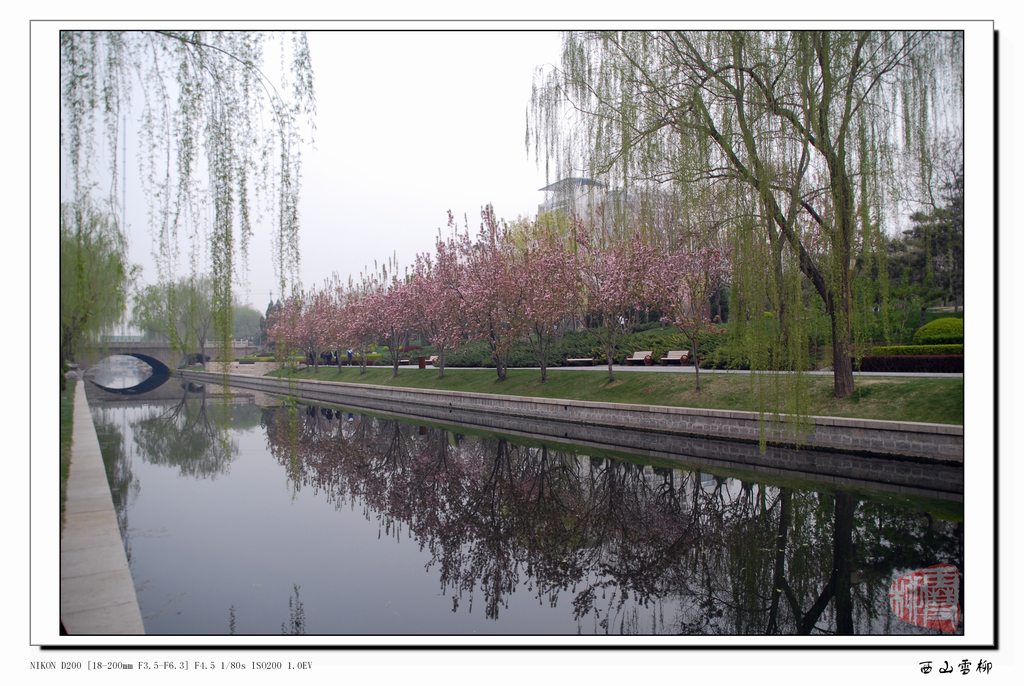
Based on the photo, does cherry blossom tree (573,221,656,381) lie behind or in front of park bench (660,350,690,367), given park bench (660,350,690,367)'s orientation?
in front

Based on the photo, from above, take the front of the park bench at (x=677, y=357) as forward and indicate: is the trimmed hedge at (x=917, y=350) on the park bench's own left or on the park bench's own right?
on the park bench's own left

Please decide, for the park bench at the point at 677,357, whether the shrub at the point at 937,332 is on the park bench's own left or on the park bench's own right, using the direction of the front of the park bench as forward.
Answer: on the park bench's own left

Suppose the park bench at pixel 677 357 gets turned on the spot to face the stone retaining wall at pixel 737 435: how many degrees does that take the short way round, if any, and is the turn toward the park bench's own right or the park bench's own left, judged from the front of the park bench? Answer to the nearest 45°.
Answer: approximately 45° to the park bench's own left

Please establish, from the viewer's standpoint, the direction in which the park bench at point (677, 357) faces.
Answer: facing the viewer and to the left of the viewer

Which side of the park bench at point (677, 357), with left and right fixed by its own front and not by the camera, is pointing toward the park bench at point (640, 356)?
right

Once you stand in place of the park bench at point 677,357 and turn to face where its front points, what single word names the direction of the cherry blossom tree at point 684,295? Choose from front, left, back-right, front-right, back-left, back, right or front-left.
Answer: front-left
